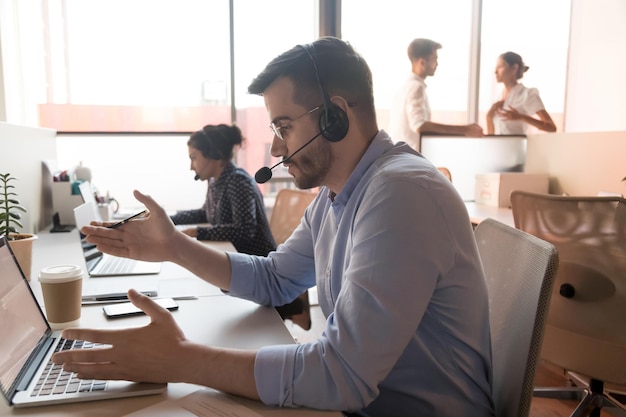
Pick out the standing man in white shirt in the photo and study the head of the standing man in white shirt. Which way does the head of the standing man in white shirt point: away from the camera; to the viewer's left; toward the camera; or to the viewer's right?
to the viewer's right

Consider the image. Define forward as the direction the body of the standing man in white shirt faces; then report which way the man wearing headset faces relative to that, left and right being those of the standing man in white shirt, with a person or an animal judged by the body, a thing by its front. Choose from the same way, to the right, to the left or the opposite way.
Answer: the opposite way

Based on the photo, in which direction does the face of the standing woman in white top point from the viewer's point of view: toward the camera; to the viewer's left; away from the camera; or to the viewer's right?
to the viewer's left

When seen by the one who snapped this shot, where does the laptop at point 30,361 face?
facing to the right of the viewer

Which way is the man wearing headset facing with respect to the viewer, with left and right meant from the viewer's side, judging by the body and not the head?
facing to the left of the viewer

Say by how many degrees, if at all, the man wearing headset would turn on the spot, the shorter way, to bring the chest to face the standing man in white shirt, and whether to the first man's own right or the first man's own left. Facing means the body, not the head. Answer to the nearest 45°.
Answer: approximately 90° to the first man's own right

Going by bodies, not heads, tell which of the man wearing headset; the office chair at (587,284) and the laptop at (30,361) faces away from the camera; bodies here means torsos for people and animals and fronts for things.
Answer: the office chair

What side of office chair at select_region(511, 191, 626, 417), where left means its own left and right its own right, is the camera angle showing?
back

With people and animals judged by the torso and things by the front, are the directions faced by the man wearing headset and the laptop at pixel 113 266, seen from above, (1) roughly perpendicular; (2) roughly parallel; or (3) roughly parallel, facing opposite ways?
roughly parallel, facing opposite ways

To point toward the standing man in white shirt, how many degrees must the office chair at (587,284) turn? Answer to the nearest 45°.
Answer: approximately 45° to its left

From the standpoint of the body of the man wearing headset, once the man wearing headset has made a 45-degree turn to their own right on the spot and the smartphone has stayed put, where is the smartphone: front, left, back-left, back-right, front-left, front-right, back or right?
front

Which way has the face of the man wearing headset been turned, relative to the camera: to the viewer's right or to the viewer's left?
to the viewer's left

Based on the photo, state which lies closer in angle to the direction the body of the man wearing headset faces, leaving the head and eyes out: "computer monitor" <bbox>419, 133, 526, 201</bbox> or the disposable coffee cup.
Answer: the disposable coffee cup

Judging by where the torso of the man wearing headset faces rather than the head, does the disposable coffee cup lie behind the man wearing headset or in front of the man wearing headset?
in front

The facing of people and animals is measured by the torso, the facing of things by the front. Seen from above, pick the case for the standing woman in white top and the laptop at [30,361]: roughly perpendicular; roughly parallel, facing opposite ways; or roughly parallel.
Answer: roughly parallel, facing opposite ways

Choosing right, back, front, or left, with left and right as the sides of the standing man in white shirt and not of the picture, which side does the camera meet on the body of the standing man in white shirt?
right

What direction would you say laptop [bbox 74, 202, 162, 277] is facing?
to the viewer's right

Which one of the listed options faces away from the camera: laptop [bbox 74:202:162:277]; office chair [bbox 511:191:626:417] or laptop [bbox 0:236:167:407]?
the office chair

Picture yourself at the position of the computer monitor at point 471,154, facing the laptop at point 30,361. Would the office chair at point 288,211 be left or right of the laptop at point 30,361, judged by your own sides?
right

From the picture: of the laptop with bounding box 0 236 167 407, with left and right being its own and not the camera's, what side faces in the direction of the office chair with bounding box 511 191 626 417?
front

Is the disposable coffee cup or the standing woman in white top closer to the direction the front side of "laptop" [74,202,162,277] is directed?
the standing woman in white top

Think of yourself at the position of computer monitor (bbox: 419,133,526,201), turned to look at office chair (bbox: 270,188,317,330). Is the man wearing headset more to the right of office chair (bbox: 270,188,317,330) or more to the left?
left
